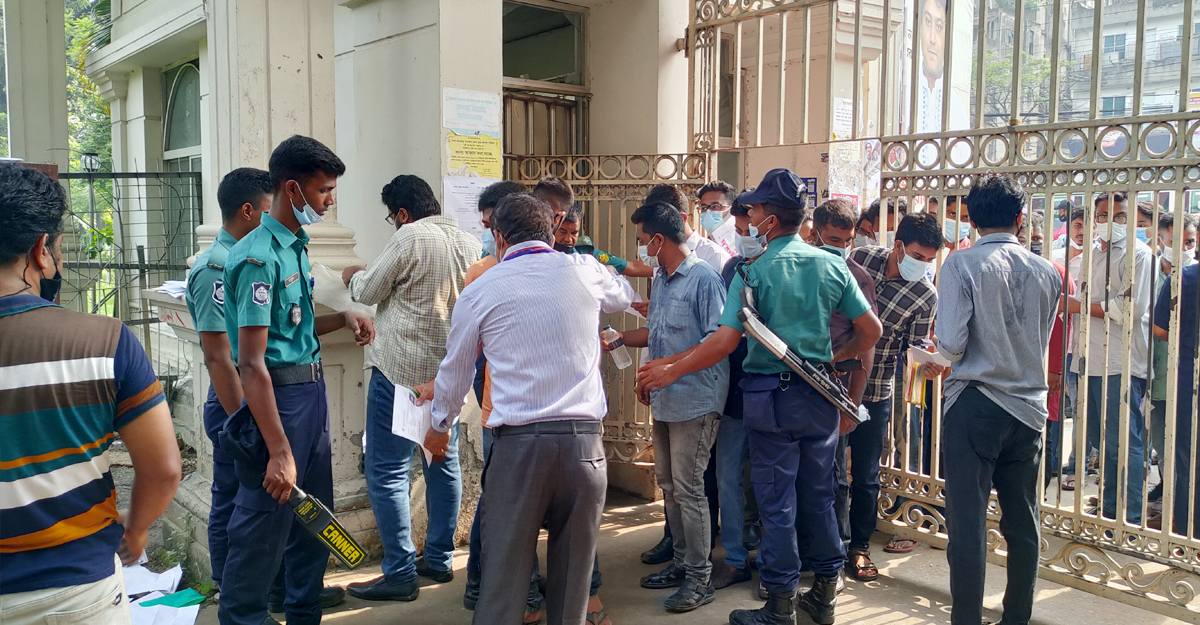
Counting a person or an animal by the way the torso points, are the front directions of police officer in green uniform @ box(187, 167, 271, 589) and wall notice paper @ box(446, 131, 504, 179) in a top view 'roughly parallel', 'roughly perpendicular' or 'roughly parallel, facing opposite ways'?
roughly perpendicular

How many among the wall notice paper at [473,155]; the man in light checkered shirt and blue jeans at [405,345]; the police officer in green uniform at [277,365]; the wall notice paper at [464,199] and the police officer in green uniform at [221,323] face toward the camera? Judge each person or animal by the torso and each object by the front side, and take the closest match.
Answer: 2

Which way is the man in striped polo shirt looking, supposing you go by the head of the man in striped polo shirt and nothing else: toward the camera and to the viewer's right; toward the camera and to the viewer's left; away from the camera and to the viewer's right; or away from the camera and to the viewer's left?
away from the camera and to the viewer's right

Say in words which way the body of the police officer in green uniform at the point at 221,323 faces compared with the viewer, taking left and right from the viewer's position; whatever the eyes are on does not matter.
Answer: facing to the right of the viewer

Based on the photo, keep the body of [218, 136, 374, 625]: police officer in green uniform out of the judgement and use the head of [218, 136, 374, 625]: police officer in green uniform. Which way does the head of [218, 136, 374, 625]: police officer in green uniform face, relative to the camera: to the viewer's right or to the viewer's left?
to the viewer's right

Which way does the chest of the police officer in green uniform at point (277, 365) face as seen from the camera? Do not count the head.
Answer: to the viewer's right

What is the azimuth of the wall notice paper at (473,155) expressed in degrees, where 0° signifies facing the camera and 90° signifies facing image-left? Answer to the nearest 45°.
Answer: approximately 0°

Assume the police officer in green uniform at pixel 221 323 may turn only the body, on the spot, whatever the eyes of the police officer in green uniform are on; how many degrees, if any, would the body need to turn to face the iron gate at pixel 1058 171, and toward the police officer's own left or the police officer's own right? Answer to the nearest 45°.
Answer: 0° — they already face it

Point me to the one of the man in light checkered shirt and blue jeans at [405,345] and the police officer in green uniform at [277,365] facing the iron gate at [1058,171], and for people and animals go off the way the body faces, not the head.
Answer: the police officer in green uniform

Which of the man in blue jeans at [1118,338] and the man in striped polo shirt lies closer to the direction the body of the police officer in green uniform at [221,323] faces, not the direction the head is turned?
the man in blue jeans
